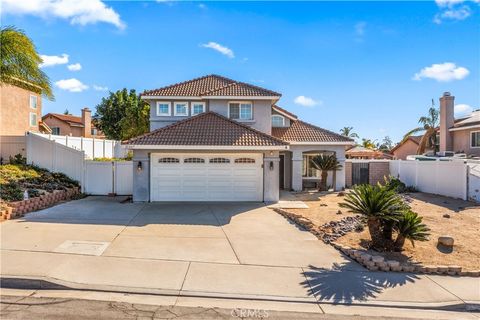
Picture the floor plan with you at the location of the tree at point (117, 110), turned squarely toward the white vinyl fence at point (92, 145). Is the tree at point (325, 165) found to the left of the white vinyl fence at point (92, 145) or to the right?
left

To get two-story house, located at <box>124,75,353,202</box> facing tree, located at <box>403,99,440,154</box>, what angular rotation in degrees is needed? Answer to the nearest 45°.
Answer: approximately 135° to its left

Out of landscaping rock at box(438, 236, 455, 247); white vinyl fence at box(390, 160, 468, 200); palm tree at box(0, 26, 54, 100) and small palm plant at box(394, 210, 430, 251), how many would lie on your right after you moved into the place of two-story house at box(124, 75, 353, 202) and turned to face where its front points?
1

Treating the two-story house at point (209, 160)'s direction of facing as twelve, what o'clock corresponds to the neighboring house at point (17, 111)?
The neighboring house is roughly at 4 o'clock from the two-story house.

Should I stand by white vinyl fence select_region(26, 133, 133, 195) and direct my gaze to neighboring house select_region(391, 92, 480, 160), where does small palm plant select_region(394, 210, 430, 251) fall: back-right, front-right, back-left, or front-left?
front-right

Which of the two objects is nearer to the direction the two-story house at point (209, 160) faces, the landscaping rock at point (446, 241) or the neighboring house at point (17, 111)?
the landscaping rock

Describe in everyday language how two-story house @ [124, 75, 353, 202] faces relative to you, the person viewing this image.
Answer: facing the viewer

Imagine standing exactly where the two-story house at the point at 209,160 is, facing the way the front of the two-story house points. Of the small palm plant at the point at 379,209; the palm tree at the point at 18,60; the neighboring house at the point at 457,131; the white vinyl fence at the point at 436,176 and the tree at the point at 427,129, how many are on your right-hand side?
1

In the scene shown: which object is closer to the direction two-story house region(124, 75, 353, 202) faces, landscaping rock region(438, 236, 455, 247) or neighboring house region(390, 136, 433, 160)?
the landscaping rock

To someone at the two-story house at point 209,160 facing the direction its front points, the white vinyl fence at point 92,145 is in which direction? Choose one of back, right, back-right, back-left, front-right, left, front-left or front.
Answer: back-right

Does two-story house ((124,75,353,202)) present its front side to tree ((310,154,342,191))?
no

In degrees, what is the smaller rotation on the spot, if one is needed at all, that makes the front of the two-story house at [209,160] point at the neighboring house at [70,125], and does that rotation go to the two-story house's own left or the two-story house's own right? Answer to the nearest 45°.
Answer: approximately 135° to the two-story house's own right

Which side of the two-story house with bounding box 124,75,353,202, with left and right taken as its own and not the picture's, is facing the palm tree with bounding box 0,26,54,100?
right

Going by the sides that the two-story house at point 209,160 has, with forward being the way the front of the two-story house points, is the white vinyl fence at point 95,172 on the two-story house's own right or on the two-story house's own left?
on the two-story house's own right

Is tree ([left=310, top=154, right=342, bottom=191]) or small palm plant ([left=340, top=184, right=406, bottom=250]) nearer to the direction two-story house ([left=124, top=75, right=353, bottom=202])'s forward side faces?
the small palm plant

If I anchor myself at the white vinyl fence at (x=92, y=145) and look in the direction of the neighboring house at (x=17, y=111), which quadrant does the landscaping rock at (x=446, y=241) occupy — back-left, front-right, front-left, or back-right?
back-left

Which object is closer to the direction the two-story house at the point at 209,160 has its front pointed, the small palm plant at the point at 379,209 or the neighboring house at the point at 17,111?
the small palm plant

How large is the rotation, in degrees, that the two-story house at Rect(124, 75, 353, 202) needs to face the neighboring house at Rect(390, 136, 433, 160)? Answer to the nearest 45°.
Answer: approximately 135° to its left
